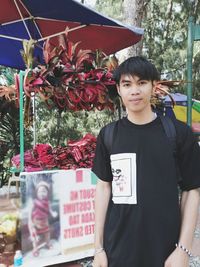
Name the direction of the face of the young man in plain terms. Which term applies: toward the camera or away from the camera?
toward the camera

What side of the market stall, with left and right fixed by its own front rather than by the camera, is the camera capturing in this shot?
front

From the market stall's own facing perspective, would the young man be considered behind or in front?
in front
